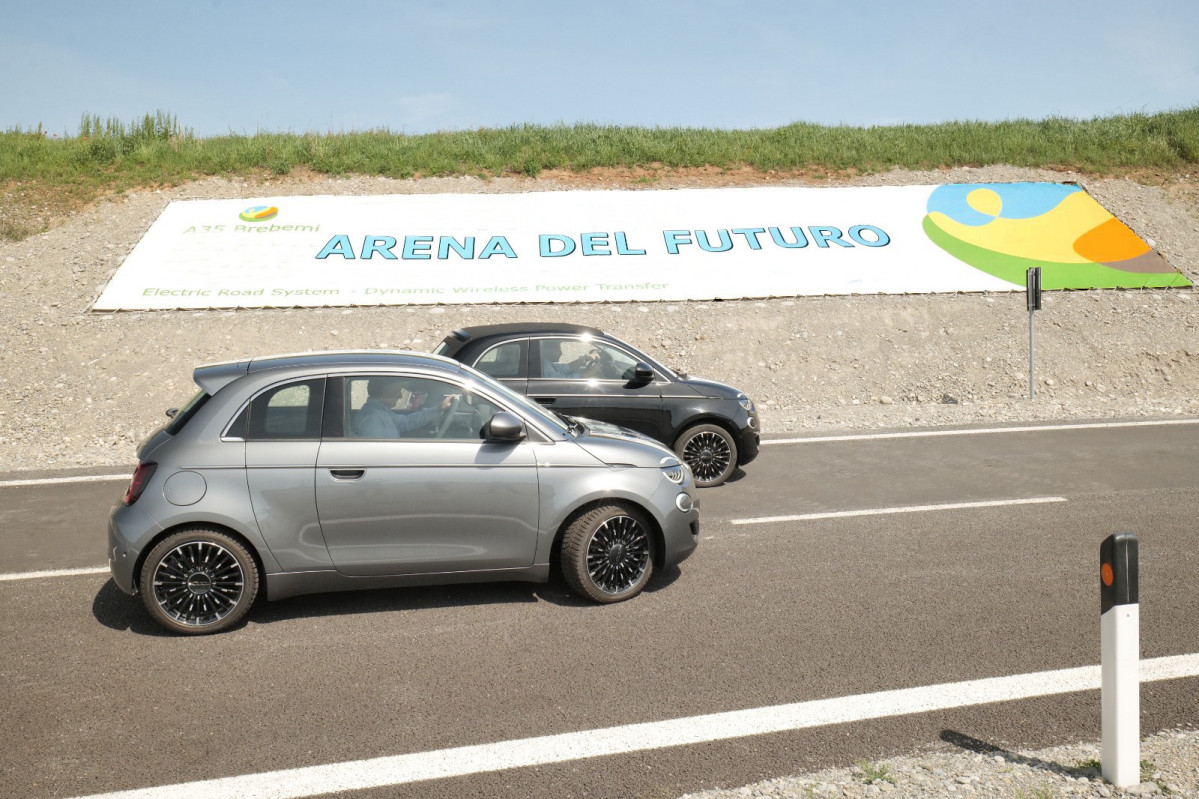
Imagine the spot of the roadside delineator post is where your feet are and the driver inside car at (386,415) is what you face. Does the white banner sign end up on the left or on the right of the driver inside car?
right

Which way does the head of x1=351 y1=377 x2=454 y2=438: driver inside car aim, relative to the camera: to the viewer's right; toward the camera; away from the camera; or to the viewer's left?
to the viewer's right

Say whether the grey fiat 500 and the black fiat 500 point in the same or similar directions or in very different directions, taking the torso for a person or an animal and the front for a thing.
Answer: same or similar directions

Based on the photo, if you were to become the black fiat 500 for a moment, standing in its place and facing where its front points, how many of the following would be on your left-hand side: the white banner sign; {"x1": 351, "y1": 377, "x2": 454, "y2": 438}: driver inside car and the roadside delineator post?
1

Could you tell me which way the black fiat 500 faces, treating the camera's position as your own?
facing to the right of the viewer

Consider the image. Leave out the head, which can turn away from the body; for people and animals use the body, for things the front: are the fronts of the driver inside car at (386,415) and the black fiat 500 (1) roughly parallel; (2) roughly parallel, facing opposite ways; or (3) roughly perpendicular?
roughly parallel

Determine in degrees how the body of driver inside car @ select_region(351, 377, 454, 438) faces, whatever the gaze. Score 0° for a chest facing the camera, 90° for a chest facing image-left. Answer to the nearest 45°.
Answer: approximately 270°

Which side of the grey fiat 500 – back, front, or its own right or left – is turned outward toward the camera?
right

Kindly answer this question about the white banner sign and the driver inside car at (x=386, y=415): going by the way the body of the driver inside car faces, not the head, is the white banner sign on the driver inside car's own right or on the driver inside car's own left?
on the driver inside car's own left

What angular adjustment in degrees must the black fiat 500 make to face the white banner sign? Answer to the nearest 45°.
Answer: approximately 90° to its left
